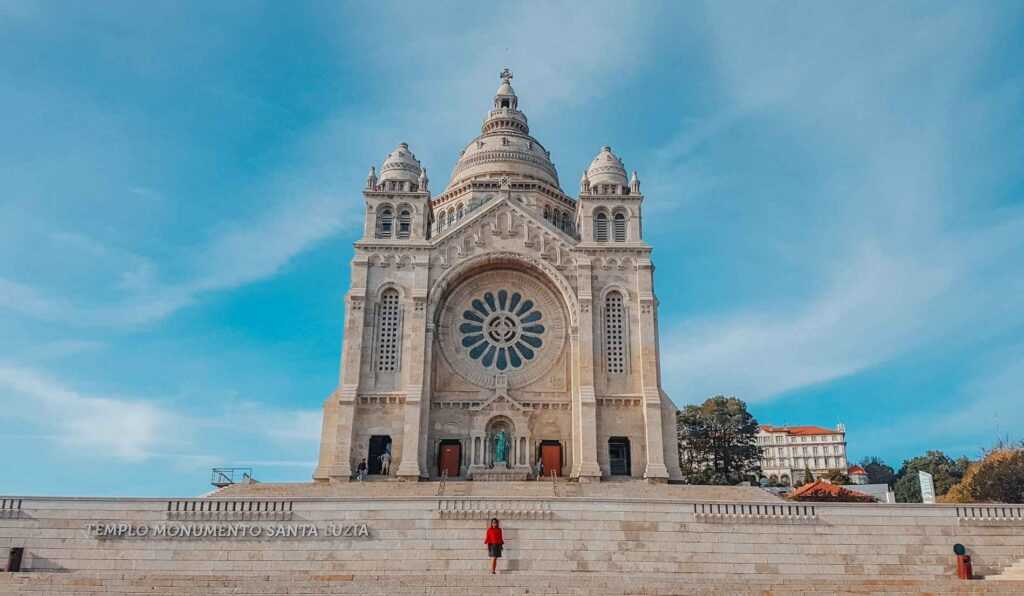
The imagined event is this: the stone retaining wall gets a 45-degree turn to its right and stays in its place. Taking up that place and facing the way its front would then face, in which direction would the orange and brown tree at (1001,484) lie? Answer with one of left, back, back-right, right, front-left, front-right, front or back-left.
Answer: back

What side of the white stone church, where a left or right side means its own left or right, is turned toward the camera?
front

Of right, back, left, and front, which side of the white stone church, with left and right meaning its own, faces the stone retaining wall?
front

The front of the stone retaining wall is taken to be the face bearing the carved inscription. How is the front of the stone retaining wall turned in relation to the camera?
facing the viewer

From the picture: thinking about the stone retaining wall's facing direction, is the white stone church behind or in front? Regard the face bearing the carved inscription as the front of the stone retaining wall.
behind

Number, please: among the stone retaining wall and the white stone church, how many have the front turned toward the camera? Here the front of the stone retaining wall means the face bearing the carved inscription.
2

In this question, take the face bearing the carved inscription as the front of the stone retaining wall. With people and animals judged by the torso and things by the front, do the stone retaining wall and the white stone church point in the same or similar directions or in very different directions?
same or similar directions
